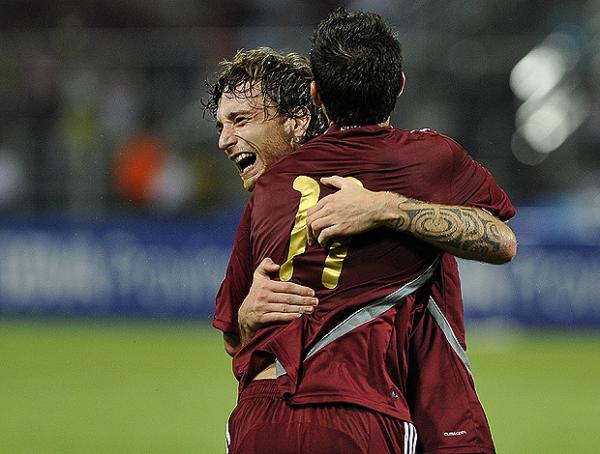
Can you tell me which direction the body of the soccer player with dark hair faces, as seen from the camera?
away from the camera

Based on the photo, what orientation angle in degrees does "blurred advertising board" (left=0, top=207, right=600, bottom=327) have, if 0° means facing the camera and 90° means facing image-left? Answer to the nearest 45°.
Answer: approximately 0°

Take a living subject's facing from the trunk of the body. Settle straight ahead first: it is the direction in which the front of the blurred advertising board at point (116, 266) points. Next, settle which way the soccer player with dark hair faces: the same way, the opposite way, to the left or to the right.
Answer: the opposite way

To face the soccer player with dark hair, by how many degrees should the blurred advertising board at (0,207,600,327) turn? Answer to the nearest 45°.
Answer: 0° — it already faces them

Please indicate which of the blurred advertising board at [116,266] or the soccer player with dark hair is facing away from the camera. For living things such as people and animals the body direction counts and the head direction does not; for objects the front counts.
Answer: the soccer player with dark hair

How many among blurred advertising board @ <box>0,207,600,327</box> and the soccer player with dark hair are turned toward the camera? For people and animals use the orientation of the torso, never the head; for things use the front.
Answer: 1
